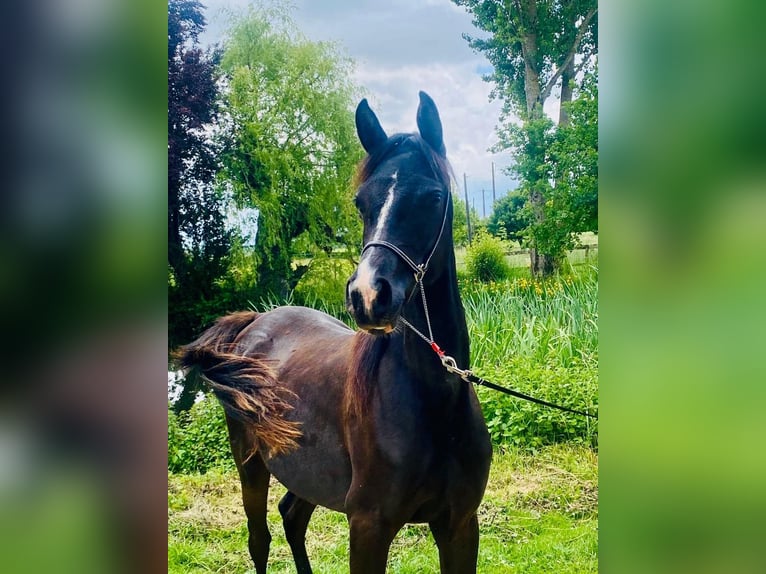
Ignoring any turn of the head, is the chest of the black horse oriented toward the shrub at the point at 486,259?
no

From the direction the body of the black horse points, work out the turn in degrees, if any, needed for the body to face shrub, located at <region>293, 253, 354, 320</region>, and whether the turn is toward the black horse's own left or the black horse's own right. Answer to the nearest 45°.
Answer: approximately 135° to the black horse's own left

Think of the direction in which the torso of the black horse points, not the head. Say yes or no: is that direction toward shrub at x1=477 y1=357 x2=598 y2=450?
no

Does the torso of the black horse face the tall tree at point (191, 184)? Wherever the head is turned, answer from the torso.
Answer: no

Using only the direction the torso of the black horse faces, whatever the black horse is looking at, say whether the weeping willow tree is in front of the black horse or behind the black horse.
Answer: behind

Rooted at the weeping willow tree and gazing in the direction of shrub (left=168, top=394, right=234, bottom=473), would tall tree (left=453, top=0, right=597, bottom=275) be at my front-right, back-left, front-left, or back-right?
back-left

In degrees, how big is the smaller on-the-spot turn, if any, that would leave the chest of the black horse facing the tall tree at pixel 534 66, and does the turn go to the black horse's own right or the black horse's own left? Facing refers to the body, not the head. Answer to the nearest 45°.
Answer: approximately 90° to the black horse's own left

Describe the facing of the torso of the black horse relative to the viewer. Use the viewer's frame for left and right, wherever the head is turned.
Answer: facing the viewer and to the right of the viewer
